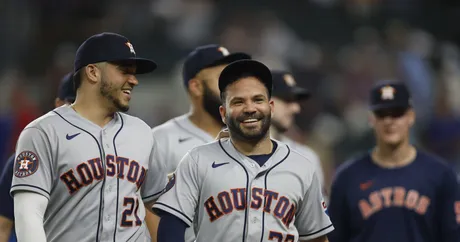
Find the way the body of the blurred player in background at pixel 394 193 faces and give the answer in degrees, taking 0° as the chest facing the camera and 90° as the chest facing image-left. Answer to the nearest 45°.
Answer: approximately 0°

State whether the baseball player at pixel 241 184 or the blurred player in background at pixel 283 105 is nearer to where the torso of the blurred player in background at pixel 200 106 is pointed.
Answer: the baseball player

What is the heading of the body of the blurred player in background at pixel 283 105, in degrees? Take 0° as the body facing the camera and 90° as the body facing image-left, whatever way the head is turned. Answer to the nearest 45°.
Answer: approximately 315°

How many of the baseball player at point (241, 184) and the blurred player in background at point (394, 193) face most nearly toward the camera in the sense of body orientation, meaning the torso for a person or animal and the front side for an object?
2

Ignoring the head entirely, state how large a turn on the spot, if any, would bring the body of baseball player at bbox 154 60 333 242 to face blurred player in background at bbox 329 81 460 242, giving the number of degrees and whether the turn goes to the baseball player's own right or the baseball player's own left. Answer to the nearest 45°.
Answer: approximately 135° to the baseball player's own left

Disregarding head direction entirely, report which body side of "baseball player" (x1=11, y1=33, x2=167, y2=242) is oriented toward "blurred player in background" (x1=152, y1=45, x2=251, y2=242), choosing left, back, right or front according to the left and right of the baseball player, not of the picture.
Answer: left

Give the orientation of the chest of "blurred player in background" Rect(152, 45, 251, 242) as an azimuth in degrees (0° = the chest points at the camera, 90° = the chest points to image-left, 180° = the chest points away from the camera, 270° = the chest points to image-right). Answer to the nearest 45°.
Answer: approximately 315°

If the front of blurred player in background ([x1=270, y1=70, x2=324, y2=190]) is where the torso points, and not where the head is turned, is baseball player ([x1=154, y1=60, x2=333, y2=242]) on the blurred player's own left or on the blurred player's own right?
on the blurred player's own right

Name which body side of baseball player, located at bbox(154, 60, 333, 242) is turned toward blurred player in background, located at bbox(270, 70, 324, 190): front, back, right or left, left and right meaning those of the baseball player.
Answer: back

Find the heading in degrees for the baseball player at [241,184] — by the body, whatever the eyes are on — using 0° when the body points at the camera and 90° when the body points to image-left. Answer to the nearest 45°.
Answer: approximately 0°

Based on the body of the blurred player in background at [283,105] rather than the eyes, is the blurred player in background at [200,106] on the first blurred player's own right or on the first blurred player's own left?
on the first blurred player's own right
